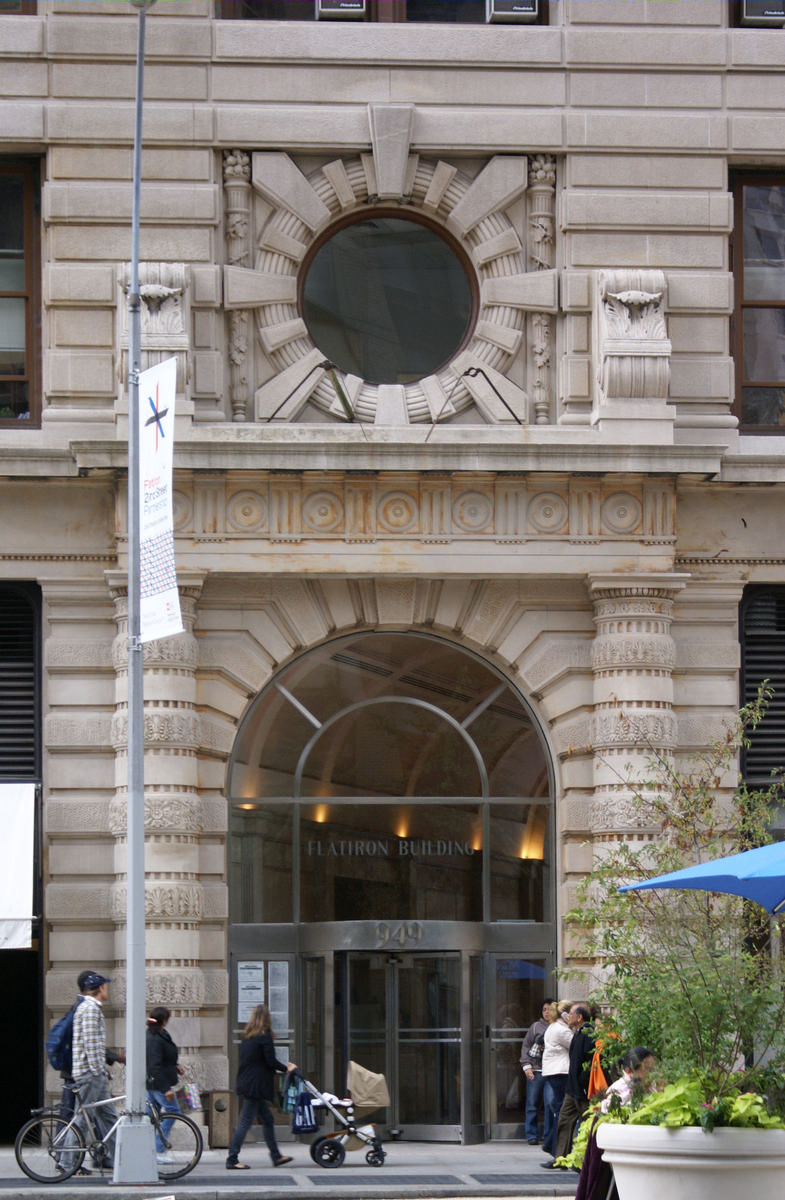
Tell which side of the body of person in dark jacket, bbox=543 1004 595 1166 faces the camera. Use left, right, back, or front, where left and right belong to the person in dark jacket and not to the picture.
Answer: left

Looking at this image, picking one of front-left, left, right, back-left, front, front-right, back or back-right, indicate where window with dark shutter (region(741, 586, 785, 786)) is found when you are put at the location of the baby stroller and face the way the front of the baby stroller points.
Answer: front-left

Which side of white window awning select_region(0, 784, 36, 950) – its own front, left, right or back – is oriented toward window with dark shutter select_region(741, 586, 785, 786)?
left

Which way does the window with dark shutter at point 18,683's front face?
toward the camera

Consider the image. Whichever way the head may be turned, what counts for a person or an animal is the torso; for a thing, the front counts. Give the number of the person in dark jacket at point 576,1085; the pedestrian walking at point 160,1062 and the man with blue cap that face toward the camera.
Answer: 0

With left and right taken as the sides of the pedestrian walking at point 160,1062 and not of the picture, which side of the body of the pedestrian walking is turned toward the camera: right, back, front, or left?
right

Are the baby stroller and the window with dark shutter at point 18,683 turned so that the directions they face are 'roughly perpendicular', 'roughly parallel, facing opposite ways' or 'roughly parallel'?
roughly perpendicular

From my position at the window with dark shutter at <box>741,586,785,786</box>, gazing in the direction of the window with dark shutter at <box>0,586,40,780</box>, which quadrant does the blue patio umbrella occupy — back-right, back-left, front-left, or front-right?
front-left

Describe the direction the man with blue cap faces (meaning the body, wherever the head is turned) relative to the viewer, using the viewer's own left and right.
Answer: facing to the right of the viewer

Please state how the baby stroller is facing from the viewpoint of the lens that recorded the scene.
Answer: facing to the right of the viewer

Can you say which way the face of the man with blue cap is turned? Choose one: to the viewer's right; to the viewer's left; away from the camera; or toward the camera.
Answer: to the viewer's right

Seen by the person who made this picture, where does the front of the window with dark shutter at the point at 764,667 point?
facing the viewer

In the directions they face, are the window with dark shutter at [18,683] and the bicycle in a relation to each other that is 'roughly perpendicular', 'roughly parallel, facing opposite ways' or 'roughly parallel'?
roughly perpendicular

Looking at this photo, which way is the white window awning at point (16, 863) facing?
toward the camera

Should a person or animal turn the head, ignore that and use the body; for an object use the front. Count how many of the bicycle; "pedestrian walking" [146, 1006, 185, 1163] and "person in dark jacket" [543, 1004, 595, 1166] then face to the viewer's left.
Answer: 1

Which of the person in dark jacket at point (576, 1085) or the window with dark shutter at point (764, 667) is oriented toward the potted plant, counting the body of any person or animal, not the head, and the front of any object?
the window with dark shutter

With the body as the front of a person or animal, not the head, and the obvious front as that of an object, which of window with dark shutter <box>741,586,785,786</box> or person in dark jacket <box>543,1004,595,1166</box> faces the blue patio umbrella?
the window with dark shutter

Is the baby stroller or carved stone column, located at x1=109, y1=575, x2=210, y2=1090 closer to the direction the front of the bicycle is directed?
the baby stroller
